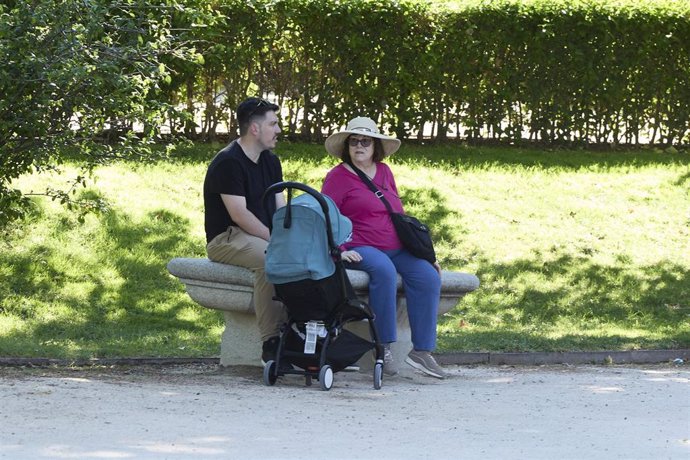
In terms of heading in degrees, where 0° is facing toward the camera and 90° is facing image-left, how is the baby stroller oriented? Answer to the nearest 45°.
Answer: approximately 225°

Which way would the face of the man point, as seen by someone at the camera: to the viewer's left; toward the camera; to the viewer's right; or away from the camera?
to the viewer's right

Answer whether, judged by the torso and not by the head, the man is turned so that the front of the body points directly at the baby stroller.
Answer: yes

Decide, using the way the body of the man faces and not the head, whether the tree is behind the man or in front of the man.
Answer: behind

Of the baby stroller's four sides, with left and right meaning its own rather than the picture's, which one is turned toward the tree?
left

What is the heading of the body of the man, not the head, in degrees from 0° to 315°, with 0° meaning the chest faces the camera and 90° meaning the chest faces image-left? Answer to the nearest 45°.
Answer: approximately 315°
